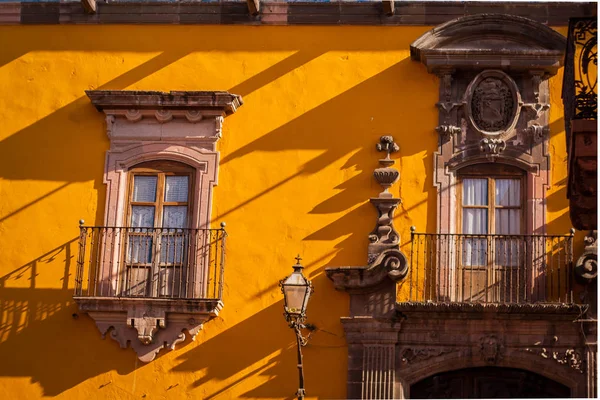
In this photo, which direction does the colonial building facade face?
toward the camera
